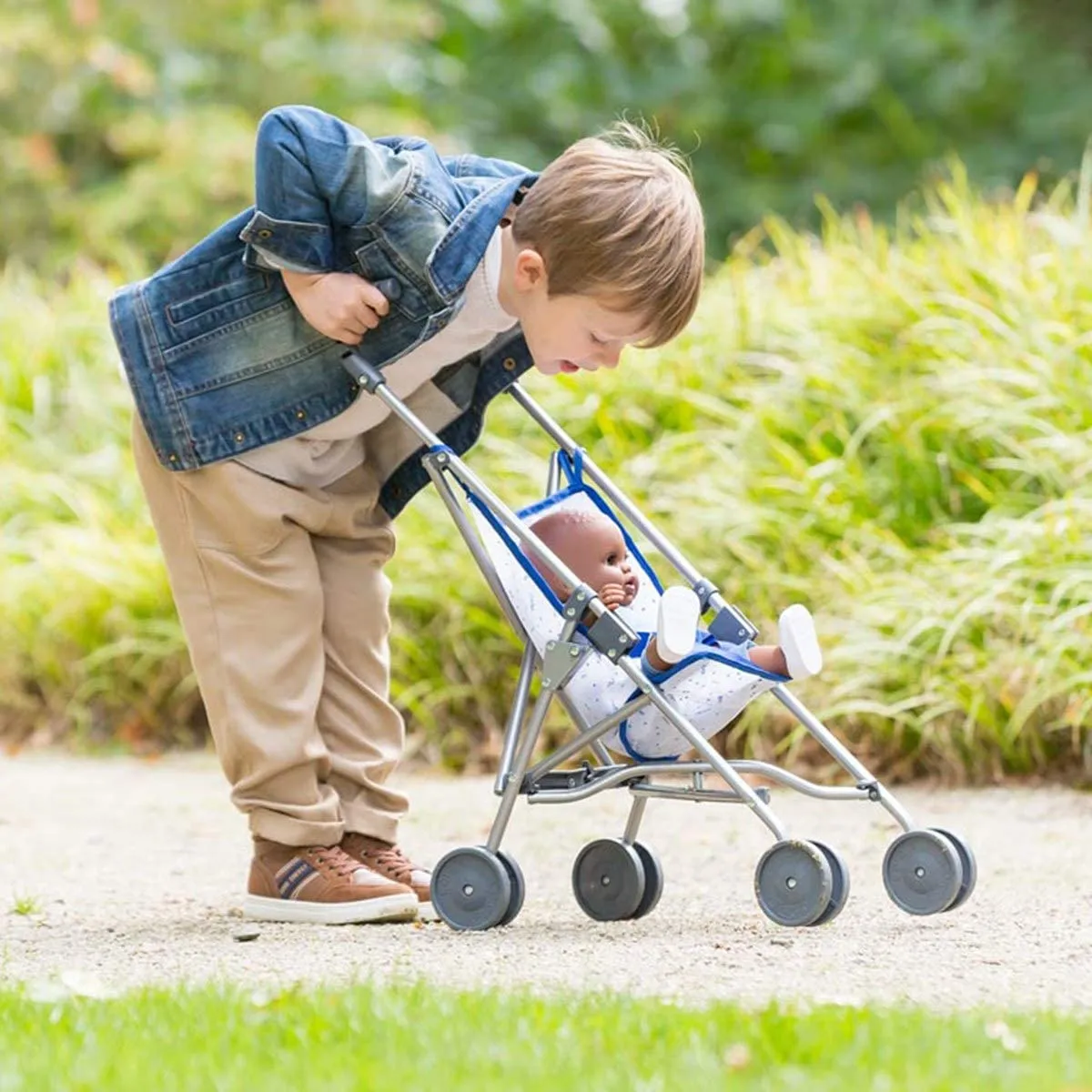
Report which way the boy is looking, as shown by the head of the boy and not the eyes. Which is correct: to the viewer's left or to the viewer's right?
to the viewer's right

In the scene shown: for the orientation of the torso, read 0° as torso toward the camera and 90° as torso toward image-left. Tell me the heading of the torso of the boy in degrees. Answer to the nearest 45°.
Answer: approximately 270°
